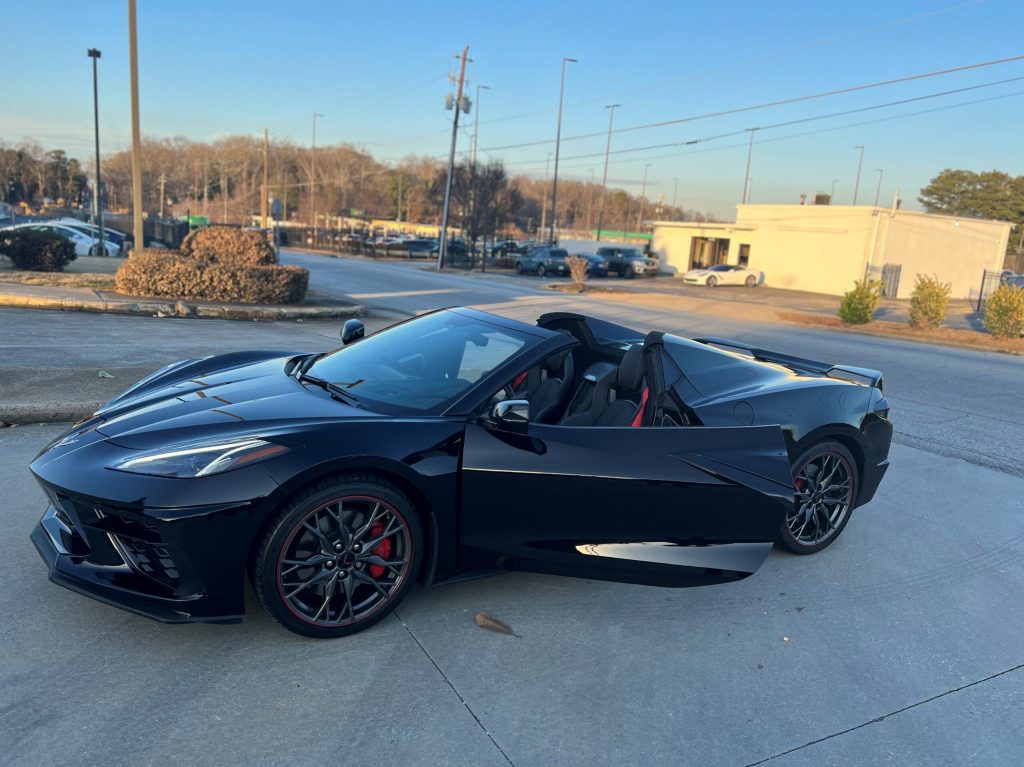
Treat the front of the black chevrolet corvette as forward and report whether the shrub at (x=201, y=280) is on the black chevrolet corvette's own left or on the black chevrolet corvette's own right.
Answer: on the black chevrolet corvette's own right

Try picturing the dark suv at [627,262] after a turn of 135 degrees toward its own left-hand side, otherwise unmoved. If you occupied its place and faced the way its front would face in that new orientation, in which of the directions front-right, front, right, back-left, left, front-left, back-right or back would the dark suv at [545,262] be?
back-left

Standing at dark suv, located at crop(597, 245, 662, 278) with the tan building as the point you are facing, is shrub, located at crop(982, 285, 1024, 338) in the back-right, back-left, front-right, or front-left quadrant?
front-right

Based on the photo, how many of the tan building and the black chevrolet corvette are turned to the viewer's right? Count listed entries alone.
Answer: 0

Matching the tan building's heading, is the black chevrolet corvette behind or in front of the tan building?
in front

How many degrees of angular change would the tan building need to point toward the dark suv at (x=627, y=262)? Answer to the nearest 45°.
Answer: approximately 45° to its right

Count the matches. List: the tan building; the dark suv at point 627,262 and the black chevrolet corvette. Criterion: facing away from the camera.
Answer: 0

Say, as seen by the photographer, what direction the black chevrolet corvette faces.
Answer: facing the viewer and to the left of the viewer

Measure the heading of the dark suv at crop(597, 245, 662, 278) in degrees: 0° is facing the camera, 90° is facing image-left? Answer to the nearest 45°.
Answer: approximately 315°

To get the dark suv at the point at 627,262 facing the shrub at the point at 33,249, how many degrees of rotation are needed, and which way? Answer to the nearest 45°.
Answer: approximately 90° to its right

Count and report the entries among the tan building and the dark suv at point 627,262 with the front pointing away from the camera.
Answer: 0

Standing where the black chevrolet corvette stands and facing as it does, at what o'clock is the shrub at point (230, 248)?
The shrub is roughly at 4 o'clock from the black chevrolet corvette.

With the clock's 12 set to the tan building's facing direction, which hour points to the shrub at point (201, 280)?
The shrub is roughly at 11 o'clock from the tan building.

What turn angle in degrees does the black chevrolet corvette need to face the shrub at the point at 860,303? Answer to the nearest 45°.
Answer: approximately 180°

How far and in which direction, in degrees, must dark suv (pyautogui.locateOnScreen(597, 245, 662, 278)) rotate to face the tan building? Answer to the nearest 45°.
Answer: approximately 45° to its left

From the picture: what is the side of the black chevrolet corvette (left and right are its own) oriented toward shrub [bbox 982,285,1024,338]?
back

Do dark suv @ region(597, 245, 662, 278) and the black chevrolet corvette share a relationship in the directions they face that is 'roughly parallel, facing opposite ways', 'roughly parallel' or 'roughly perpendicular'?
roughly perpendicular
